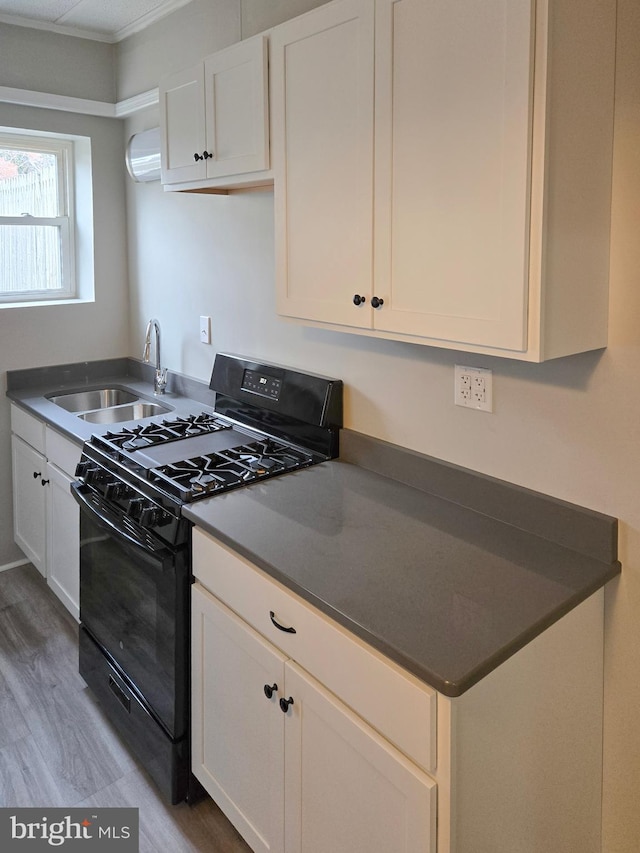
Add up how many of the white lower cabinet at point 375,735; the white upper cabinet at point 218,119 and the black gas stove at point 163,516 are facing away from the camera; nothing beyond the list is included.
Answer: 0

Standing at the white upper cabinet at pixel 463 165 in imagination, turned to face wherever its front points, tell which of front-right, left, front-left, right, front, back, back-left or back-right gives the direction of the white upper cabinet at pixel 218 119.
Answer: right

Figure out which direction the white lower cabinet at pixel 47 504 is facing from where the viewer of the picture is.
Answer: facing the viewer and to the left of the viewer

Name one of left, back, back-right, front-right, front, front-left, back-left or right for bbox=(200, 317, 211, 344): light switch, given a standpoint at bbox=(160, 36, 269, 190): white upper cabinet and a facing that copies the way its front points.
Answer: back-right

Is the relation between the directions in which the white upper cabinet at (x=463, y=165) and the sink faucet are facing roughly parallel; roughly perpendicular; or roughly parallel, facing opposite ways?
roughly parallel

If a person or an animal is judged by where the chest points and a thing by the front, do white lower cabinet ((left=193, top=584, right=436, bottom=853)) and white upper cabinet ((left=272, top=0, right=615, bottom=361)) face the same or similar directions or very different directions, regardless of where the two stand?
same or similar directions

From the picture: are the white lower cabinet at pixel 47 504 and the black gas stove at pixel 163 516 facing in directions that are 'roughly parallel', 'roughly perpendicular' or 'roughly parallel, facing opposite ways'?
roughly parallel

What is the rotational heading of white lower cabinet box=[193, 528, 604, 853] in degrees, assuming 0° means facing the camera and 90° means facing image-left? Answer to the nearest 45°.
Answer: approximately 45°
